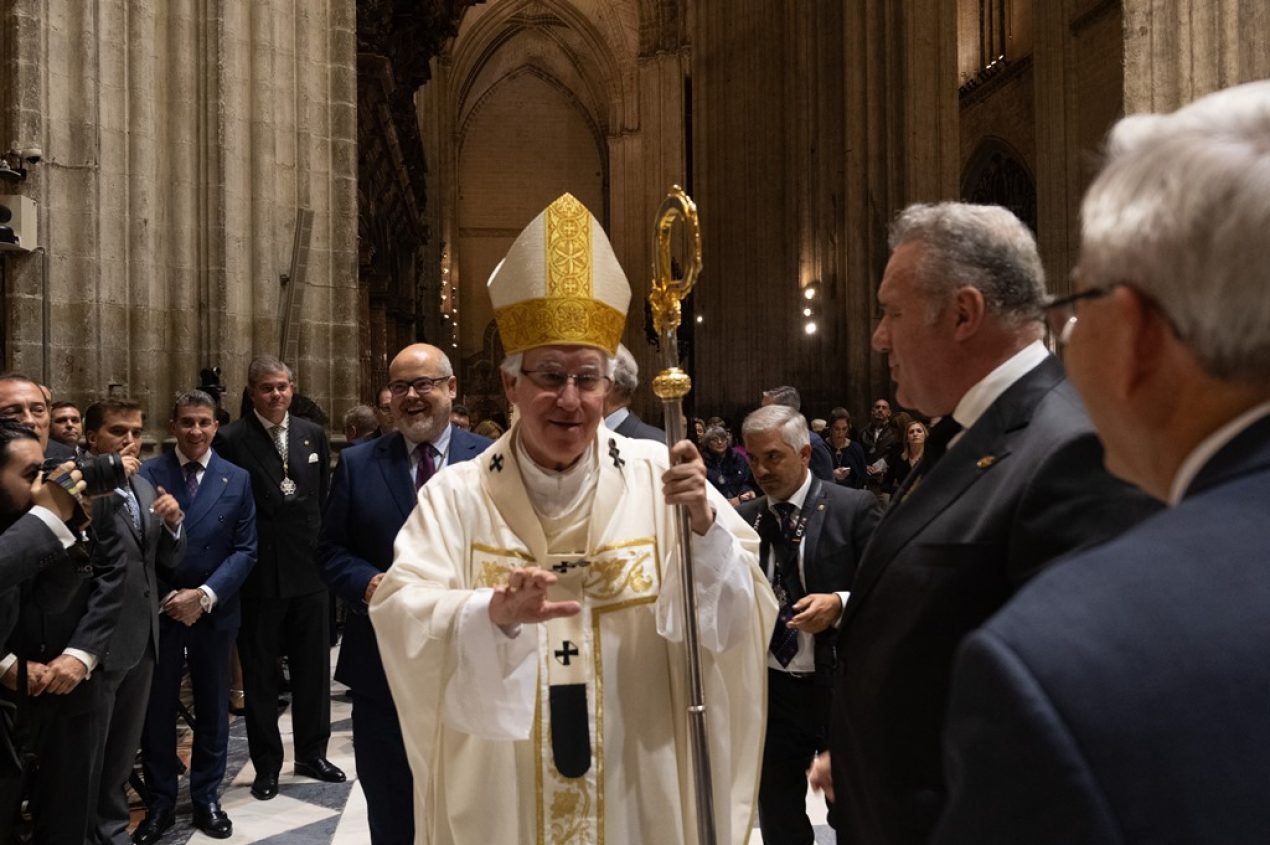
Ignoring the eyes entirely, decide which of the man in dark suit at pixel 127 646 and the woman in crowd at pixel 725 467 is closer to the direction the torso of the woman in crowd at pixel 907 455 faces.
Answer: the man in dark suit

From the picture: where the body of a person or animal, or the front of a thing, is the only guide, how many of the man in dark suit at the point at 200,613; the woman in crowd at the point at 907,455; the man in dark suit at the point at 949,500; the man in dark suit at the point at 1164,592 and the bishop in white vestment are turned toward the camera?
3

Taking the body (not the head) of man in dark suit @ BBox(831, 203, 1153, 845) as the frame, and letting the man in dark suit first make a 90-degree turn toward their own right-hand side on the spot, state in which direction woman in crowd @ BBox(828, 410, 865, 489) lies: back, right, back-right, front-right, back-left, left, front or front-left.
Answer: front

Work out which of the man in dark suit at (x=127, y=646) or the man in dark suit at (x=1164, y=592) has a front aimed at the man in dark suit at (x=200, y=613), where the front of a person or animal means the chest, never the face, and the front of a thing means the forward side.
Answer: the man in dark suit at (x=1164, y=592)

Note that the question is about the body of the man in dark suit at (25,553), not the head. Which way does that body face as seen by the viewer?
to the viewer's right

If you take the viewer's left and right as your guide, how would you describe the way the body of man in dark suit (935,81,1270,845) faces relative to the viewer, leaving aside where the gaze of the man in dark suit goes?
facing away from the viewer and to the left of the viewer

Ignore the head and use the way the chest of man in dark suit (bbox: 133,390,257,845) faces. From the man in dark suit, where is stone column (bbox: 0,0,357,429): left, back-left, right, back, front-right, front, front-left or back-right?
back

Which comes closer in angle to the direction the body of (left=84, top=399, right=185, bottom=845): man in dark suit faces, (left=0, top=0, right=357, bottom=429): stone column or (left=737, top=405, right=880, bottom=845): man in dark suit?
the man in dark suit

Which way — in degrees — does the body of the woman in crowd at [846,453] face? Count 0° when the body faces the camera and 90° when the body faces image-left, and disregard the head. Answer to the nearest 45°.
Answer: approximately 45°

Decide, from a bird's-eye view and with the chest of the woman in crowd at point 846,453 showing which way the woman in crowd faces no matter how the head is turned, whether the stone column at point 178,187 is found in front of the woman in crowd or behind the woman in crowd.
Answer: in front

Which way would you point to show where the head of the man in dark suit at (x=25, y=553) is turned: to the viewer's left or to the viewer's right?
to the viewer's right

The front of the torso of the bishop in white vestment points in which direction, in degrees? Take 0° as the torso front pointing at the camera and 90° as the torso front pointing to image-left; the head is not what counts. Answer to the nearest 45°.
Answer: approximately 0°

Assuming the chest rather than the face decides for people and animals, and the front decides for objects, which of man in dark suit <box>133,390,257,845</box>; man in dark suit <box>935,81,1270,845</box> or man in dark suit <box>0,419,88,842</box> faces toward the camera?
man in dark suit <box>133,390,257,845</box>

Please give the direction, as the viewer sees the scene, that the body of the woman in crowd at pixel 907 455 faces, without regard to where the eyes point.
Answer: toward the camera

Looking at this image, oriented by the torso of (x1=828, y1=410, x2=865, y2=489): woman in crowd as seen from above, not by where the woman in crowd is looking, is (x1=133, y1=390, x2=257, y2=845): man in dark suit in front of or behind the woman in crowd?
in front

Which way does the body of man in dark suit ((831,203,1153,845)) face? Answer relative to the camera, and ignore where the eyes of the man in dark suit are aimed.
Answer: to the viewer's left

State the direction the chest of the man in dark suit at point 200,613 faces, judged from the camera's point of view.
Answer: toward the camera

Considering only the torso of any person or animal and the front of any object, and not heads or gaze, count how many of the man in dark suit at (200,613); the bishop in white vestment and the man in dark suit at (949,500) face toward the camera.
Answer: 2
